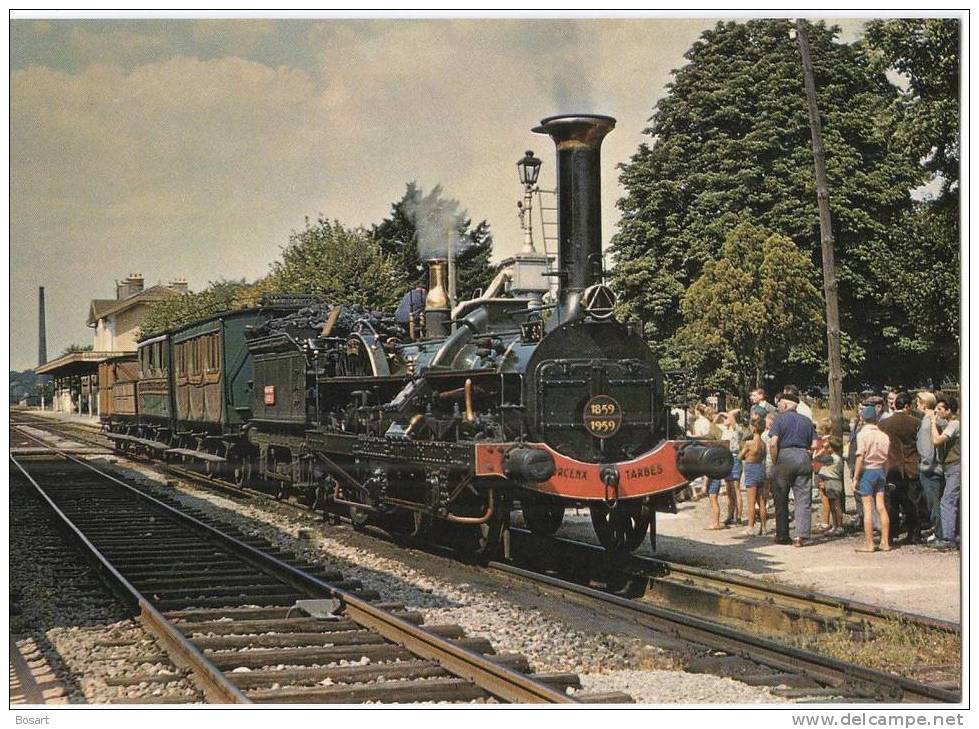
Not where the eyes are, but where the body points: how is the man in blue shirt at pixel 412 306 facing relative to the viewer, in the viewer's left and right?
facing to the right of the viewer

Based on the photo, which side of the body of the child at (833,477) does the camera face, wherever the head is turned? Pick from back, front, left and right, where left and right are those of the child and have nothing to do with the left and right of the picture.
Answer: left

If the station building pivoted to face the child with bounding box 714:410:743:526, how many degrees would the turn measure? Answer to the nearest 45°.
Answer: approximately 90° to its left

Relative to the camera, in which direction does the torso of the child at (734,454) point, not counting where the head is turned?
to the viewer's left

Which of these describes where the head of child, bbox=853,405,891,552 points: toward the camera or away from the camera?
away from the camera

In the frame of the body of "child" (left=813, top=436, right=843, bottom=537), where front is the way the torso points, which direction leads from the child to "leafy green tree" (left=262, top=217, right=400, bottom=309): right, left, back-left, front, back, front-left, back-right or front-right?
front-right

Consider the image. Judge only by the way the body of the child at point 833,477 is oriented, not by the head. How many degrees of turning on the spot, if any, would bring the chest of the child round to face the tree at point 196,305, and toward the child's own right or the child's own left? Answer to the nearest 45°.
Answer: approximately 45° to the child's own right
